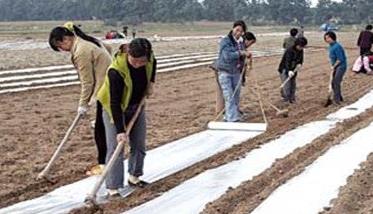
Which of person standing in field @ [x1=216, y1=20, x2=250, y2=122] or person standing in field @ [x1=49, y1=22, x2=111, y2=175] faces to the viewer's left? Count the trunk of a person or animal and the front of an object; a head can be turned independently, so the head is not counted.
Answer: person standing in field @ [x1=49, y1=22, x2=111, y2=175]

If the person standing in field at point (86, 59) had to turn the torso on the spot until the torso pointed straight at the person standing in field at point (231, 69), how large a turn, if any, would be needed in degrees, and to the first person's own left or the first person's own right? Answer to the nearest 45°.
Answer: approximately 135° to the first person's own right

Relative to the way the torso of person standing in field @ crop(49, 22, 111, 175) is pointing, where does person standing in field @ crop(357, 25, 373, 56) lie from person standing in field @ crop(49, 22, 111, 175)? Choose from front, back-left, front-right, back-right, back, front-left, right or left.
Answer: back-right

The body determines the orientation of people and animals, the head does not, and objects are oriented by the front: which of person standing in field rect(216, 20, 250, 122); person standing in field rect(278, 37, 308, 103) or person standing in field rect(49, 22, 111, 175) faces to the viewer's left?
person standing in field rect(49, 22, 111, 175)

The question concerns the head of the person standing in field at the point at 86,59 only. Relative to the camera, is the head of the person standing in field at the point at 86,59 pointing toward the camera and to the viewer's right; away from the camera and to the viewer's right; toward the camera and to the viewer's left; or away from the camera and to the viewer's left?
toward the camera and to the viewer's left

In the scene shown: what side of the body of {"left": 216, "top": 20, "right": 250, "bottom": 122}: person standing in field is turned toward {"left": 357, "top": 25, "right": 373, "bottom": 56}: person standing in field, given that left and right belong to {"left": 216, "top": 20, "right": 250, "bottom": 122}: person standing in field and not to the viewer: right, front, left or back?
left

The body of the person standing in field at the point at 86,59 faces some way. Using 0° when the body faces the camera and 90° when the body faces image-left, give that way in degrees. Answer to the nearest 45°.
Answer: approximately 90°
